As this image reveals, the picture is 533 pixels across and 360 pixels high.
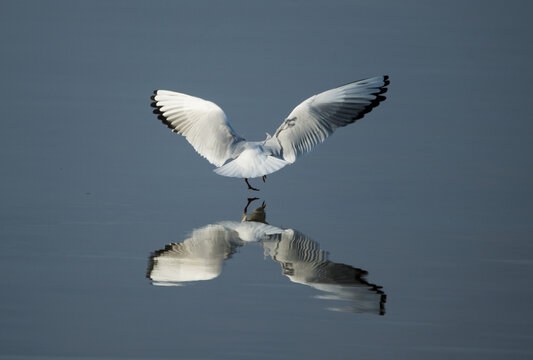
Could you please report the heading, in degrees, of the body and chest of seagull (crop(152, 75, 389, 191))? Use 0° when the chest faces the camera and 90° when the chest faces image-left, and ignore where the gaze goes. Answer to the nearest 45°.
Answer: approximately 180°
